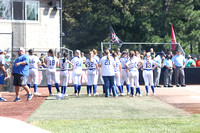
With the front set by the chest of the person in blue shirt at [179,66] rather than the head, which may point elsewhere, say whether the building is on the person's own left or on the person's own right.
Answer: on the person's own right

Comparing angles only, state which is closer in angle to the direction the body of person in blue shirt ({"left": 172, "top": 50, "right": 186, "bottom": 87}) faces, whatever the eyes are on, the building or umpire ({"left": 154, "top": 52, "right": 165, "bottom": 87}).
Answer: the umpire

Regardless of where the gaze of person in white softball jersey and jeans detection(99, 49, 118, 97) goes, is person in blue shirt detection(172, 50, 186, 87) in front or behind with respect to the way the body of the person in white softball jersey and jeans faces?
in front

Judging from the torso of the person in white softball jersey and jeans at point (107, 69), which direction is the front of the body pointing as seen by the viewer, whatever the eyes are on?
away from the camera

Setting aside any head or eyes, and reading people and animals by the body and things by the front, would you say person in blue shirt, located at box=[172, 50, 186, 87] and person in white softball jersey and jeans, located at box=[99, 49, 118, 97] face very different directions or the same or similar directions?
very different directions

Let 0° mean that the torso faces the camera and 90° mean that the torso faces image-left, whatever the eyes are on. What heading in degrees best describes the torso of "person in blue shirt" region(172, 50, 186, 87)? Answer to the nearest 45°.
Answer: approximately 0°

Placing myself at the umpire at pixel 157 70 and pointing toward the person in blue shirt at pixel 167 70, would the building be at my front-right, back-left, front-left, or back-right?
back-left

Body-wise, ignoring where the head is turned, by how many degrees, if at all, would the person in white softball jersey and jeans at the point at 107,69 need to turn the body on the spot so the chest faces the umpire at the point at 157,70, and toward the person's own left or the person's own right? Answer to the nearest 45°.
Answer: approximately 45° to the person's own right

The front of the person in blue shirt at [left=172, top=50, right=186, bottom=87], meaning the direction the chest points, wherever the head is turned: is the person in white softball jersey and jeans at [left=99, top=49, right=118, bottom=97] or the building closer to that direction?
the person in white softball jersey and jeans
